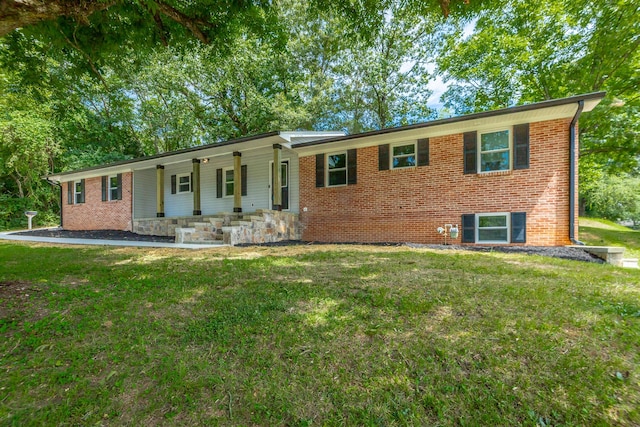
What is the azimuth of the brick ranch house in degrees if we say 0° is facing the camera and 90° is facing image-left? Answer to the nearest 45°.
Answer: approximately 45°
